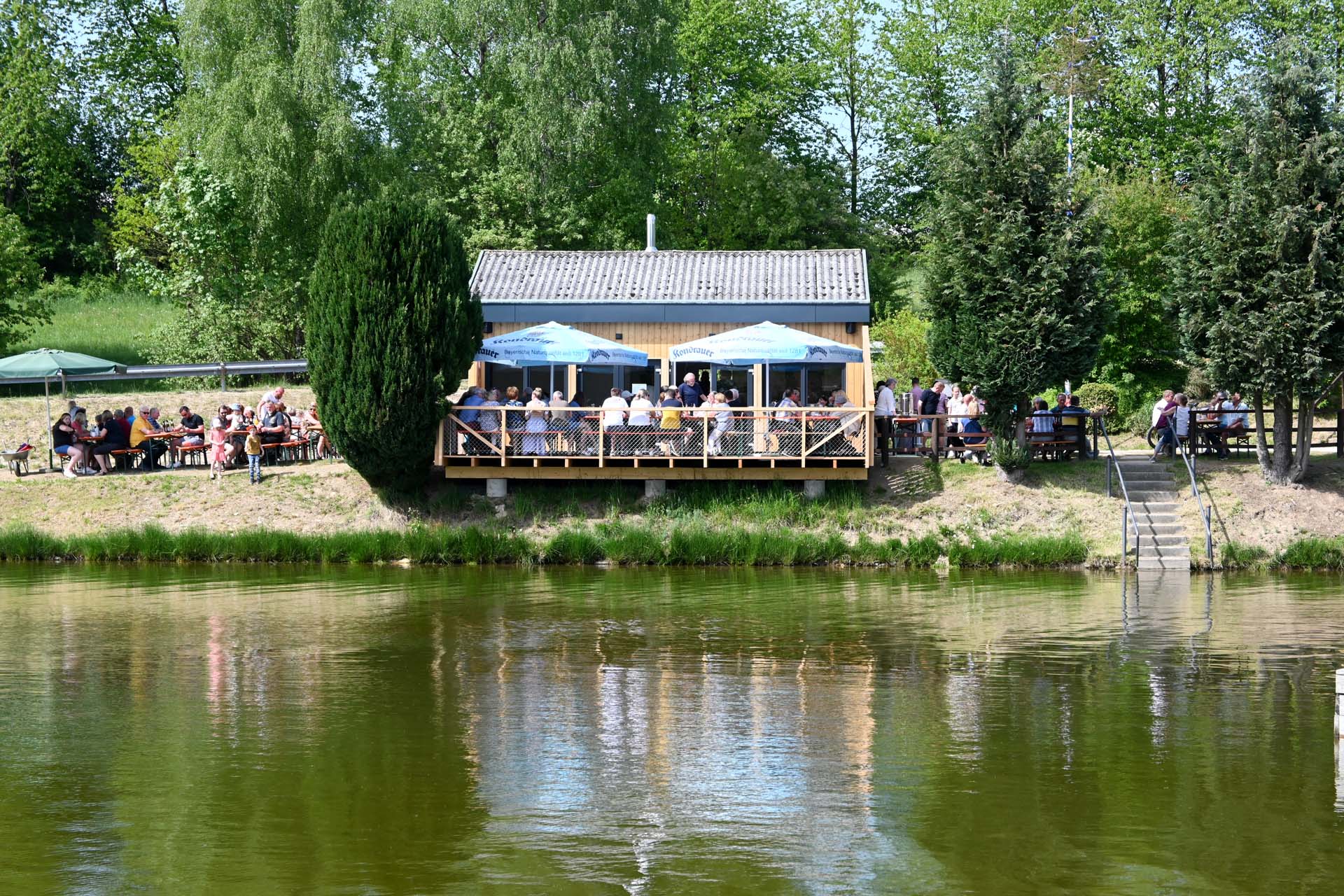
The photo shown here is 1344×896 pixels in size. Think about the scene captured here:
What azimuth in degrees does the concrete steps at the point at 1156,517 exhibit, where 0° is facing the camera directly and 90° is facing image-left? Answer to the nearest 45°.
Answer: approximately 0°

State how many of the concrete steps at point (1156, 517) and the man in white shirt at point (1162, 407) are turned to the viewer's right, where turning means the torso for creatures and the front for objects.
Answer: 1

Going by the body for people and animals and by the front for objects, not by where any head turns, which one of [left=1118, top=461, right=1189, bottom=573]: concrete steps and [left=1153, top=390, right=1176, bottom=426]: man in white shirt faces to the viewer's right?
the man in white shirt

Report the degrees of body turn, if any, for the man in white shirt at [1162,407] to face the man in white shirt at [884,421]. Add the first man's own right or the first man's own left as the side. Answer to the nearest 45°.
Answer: approximately 135° to the first man's own right

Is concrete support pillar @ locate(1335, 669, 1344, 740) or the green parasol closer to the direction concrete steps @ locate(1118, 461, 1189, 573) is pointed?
the concrete support pillar

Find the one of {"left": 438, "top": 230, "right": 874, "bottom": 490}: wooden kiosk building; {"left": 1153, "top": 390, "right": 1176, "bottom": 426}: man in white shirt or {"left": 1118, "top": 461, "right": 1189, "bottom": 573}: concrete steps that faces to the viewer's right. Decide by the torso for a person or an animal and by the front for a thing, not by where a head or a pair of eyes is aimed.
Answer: the man in white shirt

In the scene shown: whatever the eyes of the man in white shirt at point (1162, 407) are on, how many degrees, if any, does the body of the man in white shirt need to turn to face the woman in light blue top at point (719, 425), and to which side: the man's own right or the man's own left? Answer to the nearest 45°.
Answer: approximately 135° to the man's own right

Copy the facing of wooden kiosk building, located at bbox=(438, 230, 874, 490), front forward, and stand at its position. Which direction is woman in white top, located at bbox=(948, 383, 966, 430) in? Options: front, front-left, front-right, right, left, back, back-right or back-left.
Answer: left

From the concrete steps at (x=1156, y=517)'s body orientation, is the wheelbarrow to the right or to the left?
on its right

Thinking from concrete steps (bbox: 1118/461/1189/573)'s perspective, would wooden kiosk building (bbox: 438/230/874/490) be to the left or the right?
on its right
